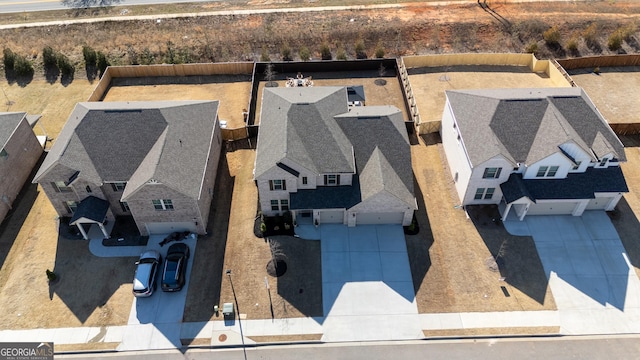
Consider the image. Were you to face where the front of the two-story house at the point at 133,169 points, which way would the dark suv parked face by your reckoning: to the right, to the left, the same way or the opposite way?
the opposite way

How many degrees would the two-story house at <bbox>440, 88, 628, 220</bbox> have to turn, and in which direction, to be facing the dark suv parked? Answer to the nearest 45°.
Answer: approximately 45° to its right

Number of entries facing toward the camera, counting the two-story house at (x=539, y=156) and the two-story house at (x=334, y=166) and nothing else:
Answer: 2

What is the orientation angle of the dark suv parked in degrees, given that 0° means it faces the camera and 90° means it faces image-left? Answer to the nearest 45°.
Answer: approximately 180°

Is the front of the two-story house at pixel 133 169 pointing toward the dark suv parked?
yes

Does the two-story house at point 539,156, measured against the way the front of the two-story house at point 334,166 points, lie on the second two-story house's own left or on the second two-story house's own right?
on the second two-story house's own left

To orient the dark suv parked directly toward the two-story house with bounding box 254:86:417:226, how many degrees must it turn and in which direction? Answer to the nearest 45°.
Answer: approximately 90° to its right

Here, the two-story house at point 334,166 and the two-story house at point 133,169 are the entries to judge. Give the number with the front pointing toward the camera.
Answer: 2

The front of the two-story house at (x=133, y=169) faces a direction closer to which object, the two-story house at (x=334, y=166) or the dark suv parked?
the dark suv parked

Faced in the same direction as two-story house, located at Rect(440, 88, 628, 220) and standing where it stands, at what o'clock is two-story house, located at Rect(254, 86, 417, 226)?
two-story house, located at Rect(254, 86, 417, 226) is roughly at 2 o'clock from two-story house, located at Rect(440, 88, 628, 220).

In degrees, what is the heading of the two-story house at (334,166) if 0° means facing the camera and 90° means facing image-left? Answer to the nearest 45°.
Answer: approximately 0°

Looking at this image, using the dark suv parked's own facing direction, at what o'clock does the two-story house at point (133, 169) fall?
The two-story house is roughly at 12 o'clock from the dark suv parked.

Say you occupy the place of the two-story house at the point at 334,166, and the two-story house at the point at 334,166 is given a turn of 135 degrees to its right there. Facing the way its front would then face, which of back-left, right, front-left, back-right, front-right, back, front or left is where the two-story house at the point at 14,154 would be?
front-left

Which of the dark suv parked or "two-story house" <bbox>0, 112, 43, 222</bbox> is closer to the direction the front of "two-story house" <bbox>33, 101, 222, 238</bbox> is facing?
the dark suv parked
